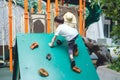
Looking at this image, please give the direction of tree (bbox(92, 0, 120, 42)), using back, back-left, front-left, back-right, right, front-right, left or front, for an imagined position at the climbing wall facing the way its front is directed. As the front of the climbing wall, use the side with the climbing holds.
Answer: left

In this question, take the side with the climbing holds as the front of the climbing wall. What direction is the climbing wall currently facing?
toward the camera
